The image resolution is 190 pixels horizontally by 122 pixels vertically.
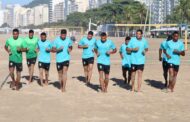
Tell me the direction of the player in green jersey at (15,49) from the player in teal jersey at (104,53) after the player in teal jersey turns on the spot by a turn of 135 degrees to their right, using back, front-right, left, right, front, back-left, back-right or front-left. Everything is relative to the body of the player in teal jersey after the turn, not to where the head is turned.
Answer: front-left

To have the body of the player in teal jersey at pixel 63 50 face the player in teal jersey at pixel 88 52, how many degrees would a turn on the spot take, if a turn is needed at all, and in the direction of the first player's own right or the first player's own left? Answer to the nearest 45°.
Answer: approximately 135° to the first player's own left

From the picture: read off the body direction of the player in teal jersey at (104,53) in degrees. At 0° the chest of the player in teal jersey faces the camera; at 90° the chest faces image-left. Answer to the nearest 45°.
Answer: approximately 0°

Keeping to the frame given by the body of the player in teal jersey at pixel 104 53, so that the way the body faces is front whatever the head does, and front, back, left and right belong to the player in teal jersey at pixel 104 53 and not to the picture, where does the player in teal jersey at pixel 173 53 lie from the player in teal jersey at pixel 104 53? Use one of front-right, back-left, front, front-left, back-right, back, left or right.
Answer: left

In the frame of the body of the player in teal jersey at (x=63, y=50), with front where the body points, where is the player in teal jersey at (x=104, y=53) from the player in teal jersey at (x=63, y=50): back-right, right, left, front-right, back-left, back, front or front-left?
left

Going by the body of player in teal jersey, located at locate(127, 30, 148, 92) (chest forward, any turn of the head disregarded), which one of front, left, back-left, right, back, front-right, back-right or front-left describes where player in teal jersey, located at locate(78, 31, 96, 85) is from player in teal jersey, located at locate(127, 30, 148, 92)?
back-right

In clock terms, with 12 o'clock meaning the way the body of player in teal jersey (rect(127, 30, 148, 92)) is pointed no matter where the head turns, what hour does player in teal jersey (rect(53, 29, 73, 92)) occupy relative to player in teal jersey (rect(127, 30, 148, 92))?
player in teal jersey (rect(53, 29, 73, 92)) is roughly at 3 o'clock from player in teal jersey (rect(127, 30, 148, 92)).

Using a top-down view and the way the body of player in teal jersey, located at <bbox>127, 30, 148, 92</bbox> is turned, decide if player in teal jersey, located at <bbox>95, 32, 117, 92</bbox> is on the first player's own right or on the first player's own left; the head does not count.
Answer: on the first player's own right
